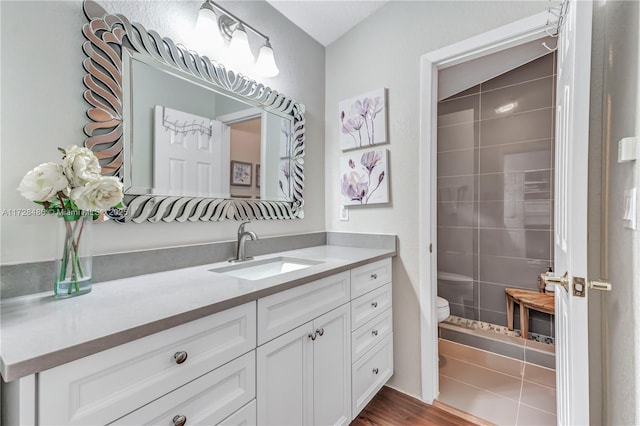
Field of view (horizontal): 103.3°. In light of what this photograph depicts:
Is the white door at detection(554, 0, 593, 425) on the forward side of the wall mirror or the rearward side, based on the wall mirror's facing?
on the forward side

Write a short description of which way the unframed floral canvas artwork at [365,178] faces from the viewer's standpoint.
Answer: facing the viewer and to the left of the viewer

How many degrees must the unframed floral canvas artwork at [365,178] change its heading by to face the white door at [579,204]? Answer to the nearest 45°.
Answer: approximately 90° to its left

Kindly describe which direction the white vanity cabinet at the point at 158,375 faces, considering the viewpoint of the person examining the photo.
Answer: facing the viewer and to the right of the viewer

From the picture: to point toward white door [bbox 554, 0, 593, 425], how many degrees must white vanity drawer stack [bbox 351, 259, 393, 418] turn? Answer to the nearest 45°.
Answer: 0° — it already faces it

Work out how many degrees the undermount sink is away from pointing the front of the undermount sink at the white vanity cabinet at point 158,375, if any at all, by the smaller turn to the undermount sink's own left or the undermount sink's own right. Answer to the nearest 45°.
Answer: approximately 45° to the undermount sink's own right

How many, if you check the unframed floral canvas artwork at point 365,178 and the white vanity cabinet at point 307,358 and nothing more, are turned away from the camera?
0
